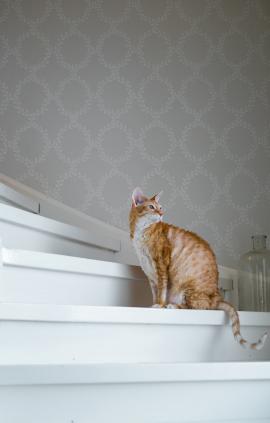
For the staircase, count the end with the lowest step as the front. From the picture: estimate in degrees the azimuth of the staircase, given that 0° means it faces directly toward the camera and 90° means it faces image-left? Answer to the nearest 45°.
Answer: approximately 0°

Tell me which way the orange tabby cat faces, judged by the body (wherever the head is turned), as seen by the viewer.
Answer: to the viewer's left
